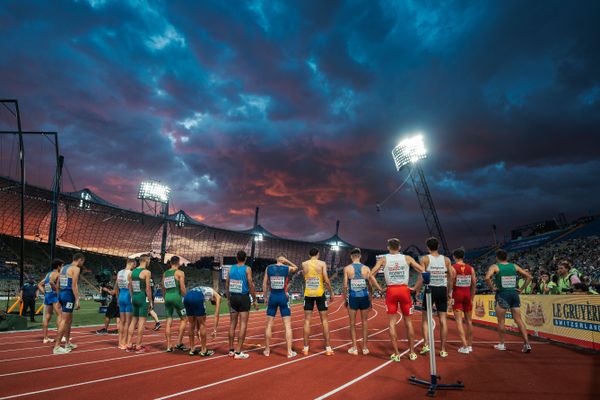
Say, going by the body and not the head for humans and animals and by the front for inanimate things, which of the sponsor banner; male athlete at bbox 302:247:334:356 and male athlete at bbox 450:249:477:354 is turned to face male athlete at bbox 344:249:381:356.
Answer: the sponsor banner

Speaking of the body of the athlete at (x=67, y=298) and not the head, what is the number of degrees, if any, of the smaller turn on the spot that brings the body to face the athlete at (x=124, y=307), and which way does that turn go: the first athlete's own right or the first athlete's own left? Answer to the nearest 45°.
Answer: approximately 45° to the first athlete's own right

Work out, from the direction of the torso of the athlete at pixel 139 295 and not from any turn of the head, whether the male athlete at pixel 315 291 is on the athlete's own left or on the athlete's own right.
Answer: on the athlete's own right

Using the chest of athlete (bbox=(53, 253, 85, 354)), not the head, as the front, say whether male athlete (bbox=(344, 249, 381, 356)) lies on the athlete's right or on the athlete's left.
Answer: on the athlete's right

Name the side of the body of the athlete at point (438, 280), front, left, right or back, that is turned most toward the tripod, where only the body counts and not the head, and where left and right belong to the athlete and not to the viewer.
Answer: back

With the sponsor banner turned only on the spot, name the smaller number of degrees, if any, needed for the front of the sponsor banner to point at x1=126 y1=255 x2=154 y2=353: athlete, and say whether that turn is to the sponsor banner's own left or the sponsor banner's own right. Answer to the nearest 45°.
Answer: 0° — it already faces them

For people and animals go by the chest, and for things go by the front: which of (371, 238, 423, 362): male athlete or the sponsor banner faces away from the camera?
the male athlete

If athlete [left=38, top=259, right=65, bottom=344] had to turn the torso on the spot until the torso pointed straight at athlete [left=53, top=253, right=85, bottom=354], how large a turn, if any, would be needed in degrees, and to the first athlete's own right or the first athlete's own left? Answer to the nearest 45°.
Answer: approximately 135° to the first athlete's own right

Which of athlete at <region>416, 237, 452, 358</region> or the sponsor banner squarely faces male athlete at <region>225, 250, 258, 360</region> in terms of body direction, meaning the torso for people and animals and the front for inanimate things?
the sponsor banner

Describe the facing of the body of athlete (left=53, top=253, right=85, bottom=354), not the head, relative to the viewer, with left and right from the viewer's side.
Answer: facing away from the viewer and to the right of the viewer

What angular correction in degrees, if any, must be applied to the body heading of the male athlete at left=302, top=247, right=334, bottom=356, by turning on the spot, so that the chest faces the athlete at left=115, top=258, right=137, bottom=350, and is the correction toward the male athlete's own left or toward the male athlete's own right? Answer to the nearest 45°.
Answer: approximately 90° to the male athlete's own left

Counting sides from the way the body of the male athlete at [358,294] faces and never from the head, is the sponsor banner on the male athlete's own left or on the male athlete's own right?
on the male athlete's own right

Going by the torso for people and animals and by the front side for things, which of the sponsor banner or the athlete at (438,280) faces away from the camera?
the athlete

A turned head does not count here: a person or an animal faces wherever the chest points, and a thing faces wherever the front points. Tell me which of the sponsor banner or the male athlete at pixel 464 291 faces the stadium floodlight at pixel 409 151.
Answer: the male athlete

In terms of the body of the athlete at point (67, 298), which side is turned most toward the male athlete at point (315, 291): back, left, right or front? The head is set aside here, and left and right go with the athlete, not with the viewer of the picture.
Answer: right

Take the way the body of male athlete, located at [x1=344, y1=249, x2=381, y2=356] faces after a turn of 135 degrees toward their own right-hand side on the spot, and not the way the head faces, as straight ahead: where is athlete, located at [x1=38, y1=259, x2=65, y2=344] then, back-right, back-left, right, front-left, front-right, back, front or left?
back-right
